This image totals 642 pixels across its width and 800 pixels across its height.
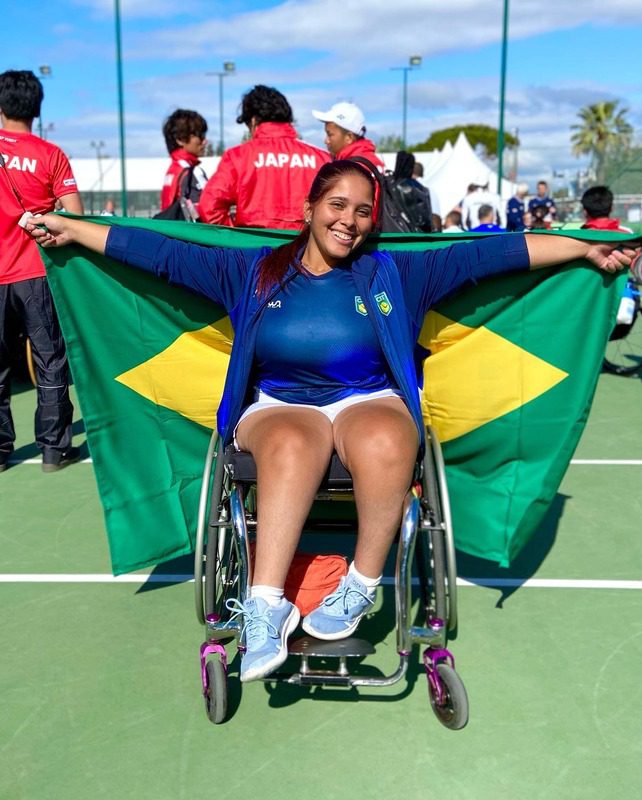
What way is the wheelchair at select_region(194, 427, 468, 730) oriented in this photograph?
toward the camera

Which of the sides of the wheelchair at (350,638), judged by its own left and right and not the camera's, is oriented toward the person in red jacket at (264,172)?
back

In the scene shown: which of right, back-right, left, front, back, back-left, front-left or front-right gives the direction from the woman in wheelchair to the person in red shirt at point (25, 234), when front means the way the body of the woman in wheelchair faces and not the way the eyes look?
back-right

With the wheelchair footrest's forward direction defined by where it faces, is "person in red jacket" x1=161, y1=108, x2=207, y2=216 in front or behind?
behind

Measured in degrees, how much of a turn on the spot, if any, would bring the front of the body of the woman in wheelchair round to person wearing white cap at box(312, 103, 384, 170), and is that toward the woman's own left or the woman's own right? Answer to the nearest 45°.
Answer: approximately 180°

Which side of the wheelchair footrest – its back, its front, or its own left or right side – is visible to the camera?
front

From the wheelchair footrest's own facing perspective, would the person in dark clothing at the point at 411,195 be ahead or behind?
behind

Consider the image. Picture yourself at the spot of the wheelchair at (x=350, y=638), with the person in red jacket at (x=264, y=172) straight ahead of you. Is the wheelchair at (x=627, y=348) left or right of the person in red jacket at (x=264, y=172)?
right

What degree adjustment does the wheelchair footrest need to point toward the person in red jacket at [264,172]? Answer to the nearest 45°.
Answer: approximately 180°

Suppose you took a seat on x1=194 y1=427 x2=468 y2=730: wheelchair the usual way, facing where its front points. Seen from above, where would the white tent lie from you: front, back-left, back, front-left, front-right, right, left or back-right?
back

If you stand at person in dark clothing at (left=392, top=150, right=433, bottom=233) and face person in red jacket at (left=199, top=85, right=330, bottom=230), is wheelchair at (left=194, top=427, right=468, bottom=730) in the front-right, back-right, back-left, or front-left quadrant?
front-left
